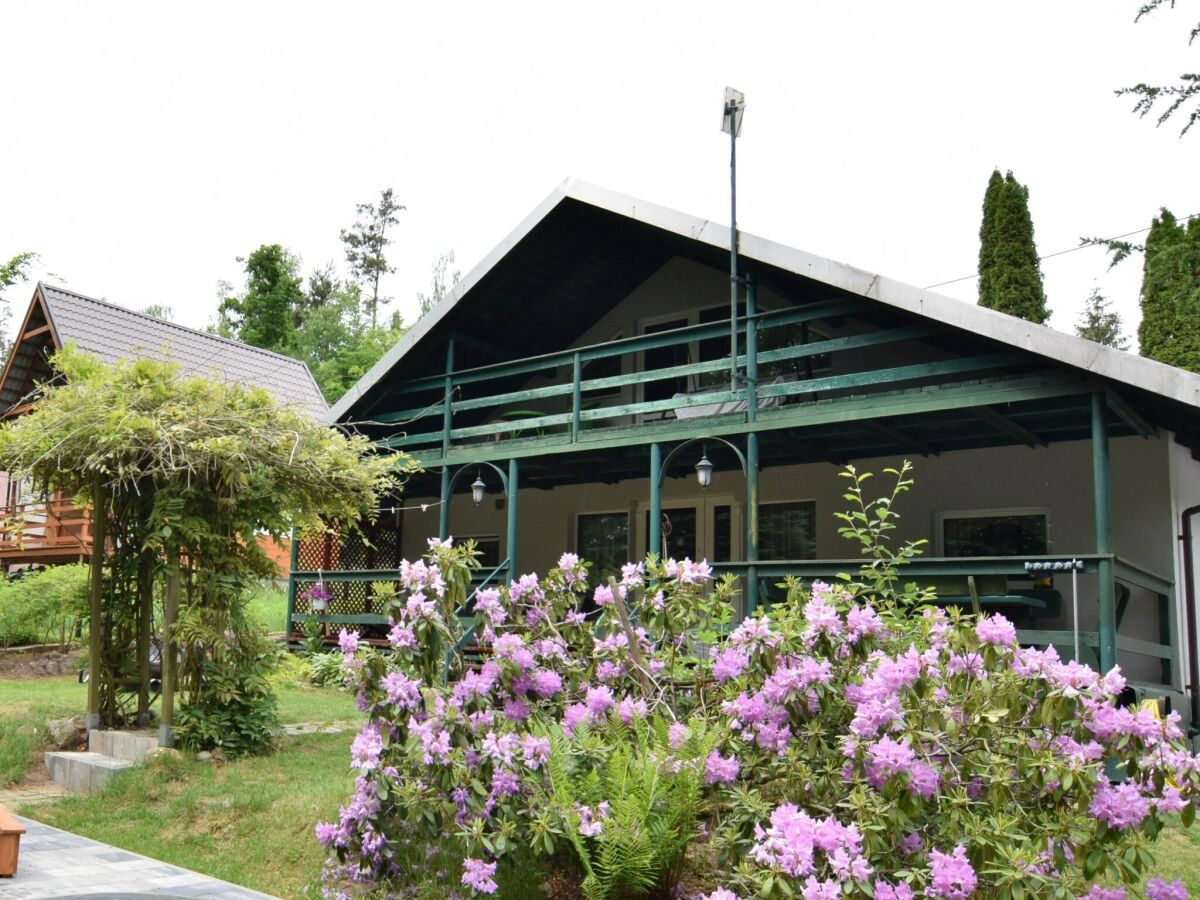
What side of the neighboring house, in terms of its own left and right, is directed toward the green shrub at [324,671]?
left

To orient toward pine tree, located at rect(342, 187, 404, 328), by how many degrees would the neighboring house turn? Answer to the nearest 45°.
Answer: approximately 180°

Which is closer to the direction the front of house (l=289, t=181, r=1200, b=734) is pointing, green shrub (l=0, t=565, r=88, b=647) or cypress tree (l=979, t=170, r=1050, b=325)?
the green shrub

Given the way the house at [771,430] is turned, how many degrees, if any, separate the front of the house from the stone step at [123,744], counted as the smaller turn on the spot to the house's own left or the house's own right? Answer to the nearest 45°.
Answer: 0° — it already faces it

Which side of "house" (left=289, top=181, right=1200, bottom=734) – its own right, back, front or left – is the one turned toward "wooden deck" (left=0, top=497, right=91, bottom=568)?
right

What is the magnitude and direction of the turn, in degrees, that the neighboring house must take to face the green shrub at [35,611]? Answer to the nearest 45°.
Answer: approximately 45° to its left

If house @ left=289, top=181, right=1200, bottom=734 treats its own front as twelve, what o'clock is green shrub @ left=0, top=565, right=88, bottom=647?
The green shrub is roughly at 2 o'clock from the house.

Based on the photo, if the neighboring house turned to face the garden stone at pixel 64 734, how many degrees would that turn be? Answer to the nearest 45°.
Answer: approximately 45° to its left

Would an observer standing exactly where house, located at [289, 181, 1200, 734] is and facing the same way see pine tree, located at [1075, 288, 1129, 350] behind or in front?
behind

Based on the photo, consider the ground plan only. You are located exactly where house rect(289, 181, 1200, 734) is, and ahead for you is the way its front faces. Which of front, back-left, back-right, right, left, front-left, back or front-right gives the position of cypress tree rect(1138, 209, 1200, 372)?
back

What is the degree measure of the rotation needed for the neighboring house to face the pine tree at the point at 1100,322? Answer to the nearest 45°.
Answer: approximately 135° to its left

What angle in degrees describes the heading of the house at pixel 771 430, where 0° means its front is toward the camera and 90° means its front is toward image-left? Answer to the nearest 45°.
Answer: approximately 45°

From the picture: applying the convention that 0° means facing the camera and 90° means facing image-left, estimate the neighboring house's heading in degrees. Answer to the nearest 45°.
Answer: approximately 45°
